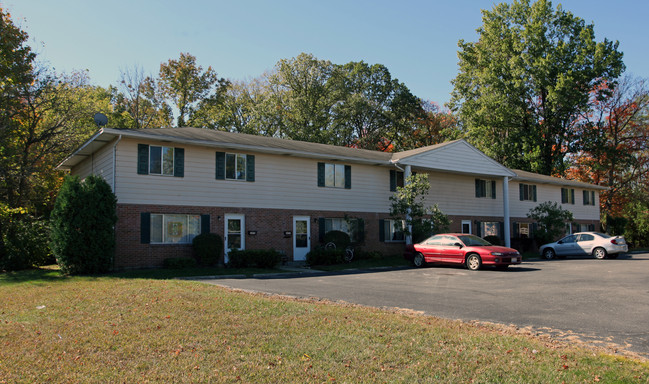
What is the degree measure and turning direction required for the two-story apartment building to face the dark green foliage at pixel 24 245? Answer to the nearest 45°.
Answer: approximately 135° to its right

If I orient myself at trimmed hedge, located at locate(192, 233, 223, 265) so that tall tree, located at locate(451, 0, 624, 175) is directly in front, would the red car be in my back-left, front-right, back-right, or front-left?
front-right

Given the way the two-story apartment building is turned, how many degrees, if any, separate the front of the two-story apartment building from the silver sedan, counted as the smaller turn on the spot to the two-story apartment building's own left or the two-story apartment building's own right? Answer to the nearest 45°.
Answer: approximately 45° to the two-story apartment building's own left

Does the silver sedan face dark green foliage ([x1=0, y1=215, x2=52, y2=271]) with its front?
no

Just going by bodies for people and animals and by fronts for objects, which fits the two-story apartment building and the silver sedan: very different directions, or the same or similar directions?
very different directions

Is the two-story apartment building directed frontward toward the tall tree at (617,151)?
no

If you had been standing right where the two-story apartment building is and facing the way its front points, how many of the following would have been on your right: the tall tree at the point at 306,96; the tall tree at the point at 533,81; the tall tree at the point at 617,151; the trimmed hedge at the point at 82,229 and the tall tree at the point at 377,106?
1

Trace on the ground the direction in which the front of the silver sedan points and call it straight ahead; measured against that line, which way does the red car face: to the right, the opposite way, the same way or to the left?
the opposite way

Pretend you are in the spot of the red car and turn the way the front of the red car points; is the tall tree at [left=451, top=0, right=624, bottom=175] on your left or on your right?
on your left
